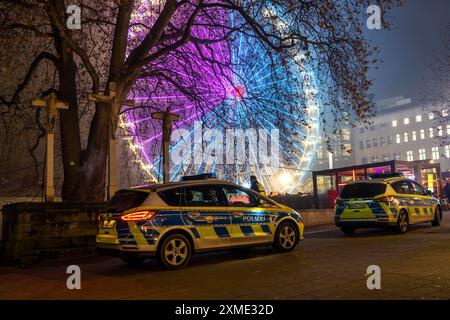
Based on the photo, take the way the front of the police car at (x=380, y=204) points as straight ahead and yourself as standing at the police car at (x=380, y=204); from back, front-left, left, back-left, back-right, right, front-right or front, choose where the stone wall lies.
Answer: back

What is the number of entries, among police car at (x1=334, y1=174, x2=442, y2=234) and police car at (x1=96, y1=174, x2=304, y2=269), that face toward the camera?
0

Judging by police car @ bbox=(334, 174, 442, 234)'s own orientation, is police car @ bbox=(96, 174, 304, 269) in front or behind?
behind

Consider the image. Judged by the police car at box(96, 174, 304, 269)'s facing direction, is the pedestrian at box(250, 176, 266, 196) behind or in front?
in front

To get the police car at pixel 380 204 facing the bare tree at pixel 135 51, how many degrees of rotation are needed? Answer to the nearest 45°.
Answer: approximately 135° to its left

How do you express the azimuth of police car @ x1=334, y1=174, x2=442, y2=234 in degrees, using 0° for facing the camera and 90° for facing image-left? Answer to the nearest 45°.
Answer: approximately 225°

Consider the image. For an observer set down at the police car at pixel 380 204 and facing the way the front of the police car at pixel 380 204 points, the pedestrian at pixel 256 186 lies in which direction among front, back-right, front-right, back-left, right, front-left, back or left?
back-left

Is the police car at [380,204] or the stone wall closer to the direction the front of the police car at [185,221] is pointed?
the police car

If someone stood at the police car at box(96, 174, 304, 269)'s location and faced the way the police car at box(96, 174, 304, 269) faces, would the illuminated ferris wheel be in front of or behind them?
in front

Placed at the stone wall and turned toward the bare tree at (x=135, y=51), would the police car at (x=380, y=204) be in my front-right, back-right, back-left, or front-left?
front-right

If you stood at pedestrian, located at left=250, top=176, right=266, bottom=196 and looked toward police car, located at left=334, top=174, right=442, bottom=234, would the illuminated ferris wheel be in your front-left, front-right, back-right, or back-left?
back-left

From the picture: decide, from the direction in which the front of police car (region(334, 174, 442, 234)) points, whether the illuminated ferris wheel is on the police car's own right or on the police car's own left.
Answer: on the police car's own left

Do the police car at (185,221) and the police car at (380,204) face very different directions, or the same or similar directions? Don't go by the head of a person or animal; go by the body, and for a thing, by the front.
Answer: same or similar directions

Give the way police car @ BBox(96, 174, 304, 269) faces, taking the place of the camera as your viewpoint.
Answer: facing away from the viewer and to the right of the viewer

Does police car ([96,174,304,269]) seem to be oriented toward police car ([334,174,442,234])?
yes
